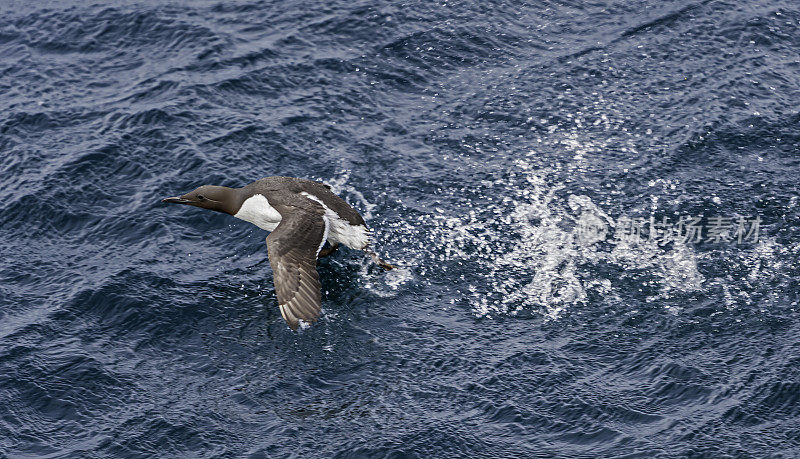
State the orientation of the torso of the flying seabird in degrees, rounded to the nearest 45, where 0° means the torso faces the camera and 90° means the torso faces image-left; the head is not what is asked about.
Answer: approximately 90°
